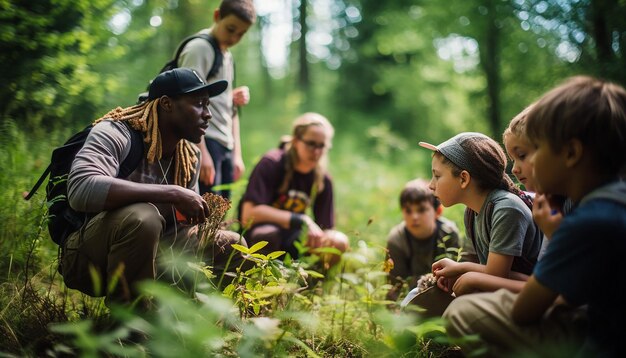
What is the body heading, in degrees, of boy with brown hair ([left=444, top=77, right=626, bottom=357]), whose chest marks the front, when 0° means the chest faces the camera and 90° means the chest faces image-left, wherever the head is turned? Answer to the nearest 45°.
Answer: approximately 90°

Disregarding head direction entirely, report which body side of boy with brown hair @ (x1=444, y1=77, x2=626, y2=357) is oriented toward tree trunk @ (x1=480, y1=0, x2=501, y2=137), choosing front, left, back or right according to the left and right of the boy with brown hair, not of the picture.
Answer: right

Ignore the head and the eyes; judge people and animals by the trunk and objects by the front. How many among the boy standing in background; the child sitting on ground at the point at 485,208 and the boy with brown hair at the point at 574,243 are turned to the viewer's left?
2

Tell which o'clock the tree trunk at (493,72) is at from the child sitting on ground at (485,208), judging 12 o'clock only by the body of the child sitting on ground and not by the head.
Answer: The tree trunk is roughly at 3 o'clock from the child sitting on ground.

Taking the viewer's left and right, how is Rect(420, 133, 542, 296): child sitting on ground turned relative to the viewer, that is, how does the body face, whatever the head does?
facing to the left of the viewer

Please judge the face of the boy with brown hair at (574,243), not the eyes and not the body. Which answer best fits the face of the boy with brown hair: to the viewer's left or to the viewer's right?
to the viewer's left

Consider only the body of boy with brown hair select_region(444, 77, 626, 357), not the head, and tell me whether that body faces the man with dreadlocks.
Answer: yes

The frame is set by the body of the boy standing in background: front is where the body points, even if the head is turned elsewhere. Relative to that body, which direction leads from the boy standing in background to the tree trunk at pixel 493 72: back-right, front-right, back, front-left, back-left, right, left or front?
left

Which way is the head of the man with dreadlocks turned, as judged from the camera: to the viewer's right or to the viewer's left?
to the viewer's right

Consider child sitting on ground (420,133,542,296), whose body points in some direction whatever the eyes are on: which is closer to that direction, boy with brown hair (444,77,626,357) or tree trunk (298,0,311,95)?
the tree trunk

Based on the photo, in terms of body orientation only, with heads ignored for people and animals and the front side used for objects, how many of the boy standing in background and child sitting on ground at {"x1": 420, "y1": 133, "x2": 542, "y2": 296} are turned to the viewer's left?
1

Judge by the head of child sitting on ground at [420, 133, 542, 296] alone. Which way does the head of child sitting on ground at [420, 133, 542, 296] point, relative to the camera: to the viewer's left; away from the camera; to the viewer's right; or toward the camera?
to the viewer's left

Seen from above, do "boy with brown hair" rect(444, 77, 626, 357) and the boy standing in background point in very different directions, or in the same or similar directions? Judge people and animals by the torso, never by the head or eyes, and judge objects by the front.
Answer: very different directions
